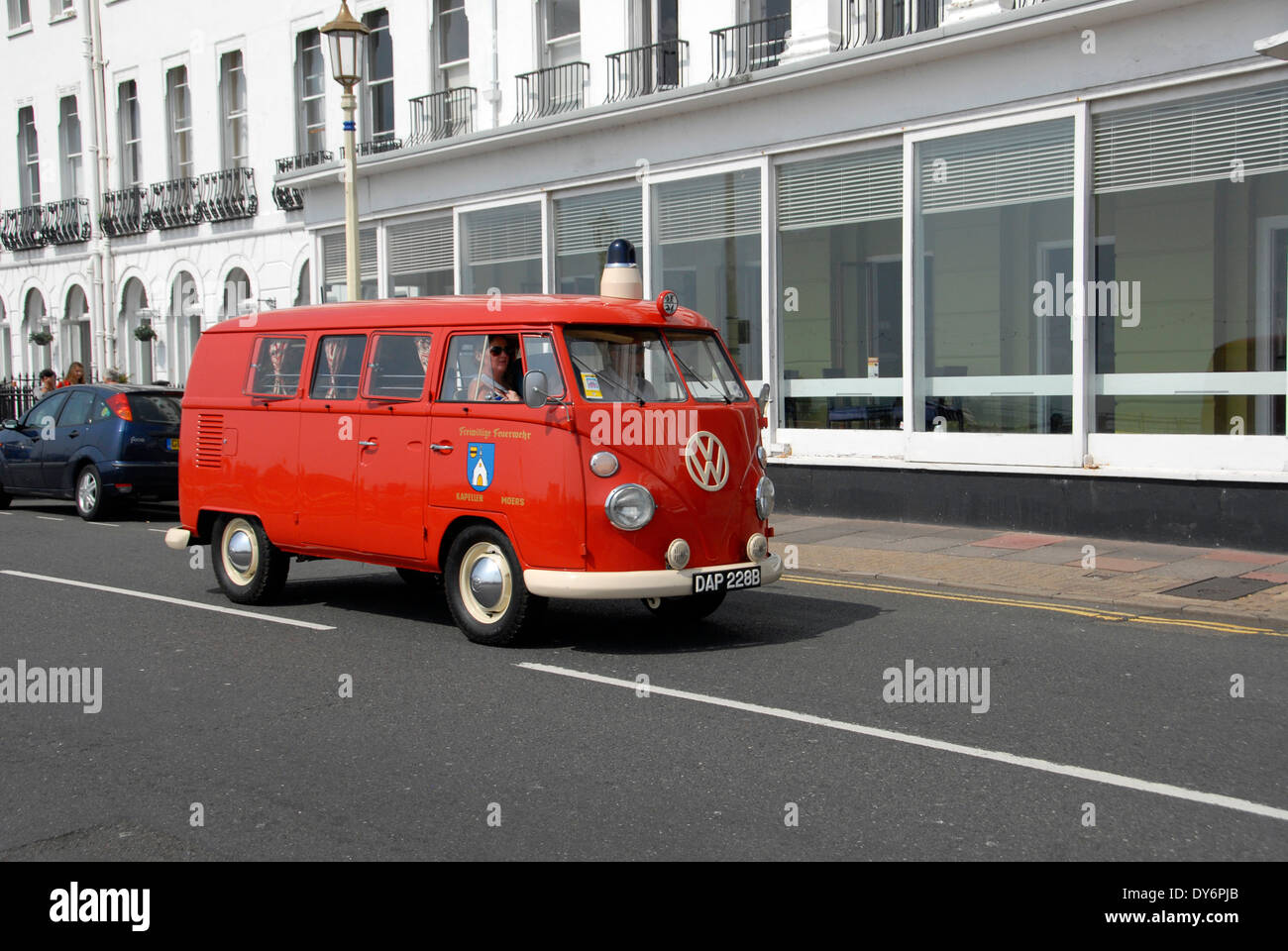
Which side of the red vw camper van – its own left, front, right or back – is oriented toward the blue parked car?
back

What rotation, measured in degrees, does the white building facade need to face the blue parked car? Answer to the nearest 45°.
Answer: approximately 45° to its right

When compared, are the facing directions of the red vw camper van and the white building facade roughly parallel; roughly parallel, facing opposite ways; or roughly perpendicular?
roughly perpendicular

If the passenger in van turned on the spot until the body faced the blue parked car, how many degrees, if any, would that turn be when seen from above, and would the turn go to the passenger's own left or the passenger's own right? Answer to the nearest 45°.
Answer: approximately 180°

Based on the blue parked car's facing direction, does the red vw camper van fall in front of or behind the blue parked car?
behind

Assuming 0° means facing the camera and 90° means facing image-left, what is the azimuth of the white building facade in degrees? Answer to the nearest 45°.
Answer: approximately 45°

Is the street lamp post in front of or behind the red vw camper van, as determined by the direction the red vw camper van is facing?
behind

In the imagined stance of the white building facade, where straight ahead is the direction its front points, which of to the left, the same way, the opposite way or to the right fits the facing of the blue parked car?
to the right

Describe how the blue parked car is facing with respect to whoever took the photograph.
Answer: facing away from the viewer and to the left of the viewer

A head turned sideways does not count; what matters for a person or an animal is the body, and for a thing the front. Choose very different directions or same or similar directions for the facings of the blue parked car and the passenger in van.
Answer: very different directions
